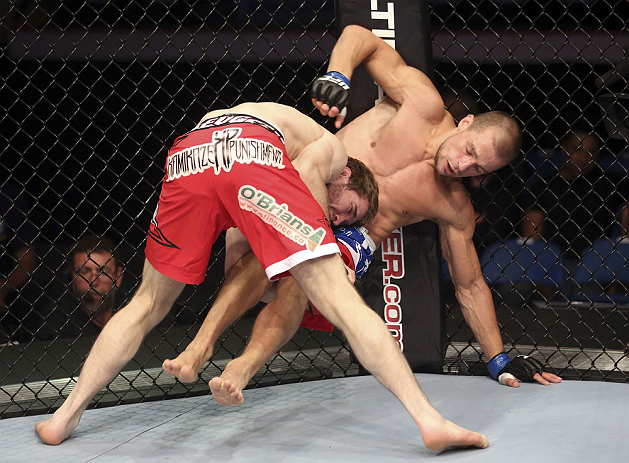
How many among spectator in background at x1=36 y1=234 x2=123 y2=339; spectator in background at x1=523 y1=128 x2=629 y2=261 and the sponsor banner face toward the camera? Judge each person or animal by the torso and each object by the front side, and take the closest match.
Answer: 3

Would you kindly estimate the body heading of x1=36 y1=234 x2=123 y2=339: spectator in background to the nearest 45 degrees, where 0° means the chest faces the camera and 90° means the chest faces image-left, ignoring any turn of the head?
approximately 0°

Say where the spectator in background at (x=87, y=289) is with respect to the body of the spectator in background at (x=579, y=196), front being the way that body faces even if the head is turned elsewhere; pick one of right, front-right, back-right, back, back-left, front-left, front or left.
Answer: front-right

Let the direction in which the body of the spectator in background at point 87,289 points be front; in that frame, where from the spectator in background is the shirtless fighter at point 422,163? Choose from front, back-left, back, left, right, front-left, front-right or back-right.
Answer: front-left

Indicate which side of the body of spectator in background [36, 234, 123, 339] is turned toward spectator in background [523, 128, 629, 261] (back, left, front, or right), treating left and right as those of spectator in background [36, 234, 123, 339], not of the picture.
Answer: left

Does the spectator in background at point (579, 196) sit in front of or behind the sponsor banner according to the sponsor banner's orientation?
behind

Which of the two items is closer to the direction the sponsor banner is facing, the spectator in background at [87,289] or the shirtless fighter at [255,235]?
the shirtless fighter

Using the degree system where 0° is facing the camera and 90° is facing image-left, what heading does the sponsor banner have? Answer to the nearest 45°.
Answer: approximately 0°

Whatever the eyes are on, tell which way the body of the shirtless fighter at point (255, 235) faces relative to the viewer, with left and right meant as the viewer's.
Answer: facing away from the viewer and to the right of the viewer
